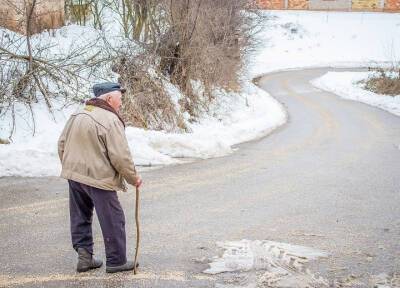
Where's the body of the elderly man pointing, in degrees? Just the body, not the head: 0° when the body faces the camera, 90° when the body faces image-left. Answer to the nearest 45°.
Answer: approximately 225°
